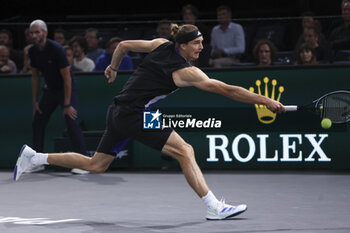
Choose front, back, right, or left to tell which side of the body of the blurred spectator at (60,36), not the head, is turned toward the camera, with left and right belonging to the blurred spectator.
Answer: front

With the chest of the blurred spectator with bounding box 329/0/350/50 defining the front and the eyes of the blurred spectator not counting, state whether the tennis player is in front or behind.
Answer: in front

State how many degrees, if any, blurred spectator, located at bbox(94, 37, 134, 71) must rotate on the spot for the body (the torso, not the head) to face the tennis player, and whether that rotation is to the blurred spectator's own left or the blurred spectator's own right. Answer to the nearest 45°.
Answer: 0° — they already face them

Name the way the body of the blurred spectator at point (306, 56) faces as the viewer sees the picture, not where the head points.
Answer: toward the camera

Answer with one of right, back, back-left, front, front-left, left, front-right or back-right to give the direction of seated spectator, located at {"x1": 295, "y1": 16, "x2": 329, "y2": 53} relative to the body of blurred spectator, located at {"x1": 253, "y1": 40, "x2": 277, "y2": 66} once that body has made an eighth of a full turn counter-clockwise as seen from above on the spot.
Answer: front-left

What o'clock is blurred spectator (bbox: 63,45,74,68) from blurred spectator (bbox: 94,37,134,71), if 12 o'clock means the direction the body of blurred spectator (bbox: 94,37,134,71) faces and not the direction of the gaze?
blurred spectator (bbox: 63,45,74,68) is roughly at 4 o'clock from blurred spectator (bbox: 94,37,134,71).

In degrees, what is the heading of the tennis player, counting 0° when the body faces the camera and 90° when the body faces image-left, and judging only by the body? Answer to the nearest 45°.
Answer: approximately 270°

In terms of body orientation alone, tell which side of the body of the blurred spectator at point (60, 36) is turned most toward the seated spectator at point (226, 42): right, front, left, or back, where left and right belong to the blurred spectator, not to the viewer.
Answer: left

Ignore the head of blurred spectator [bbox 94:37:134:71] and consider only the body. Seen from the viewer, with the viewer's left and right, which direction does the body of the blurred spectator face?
facing the viewer

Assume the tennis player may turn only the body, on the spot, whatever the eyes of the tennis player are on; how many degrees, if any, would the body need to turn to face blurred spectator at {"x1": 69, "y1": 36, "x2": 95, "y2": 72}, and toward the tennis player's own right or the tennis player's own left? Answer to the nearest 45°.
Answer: approximately 90° to the tennis player's own left
